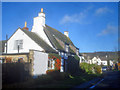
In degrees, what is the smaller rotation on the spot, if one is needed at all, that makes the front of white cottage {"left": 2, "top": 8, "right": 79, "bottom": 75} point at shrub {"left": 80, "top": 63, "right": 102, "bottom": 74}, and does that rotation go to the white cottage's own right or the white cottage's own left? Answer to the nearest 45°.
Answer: approximately 90° to the white cottage's own left

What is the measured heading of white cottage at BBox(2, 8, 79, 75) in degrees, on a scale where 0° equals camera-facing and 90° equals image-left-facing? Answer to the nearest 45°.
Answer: approximately 315°
